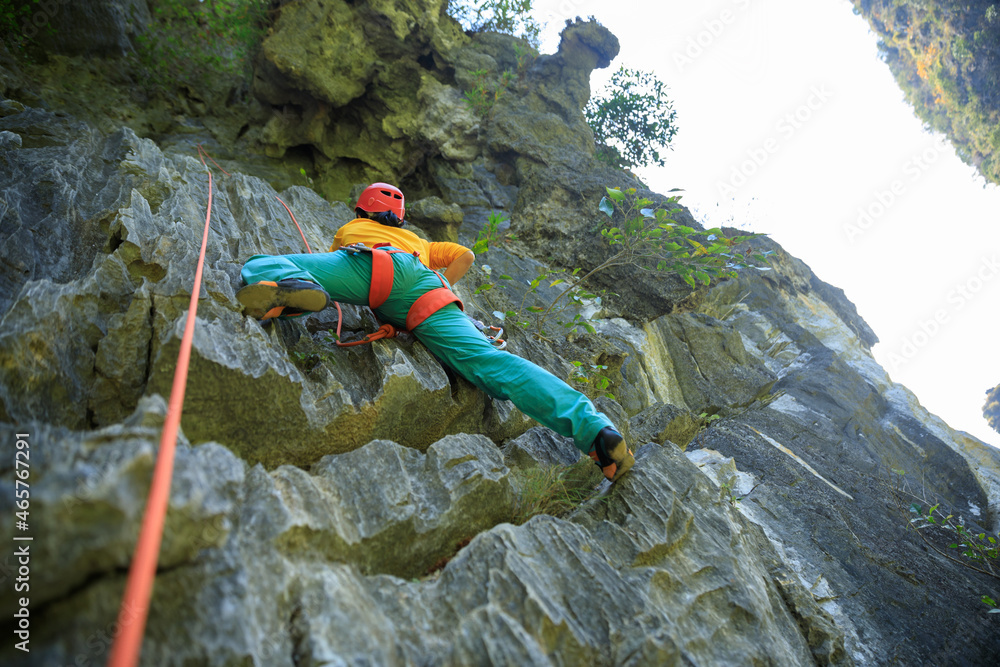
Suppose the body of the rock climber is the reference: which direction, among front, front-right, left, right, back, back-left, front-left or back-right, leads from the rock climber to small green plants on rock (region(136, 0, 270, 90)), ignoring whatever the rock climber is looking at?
front-left

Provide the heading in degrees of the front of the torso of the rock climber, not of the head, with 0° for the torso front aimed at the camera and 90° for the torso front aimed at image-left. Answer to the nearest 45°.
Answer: approximately 180°

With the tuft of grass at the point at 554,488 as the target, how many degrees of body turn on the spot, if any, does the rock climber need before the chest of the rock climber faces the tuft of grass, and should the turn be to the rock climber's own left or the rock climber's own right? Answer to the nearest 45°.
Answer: approximately 90° to the rock climber's own right

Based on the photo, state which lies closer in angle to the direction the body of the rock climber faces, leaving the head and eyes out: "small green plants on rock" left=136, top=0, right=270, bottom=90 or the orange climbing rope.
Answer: the small green plants on rock

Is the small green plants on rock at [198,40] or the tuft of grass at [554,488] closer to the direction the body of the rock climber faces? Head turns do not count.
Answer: the small green plants on rock

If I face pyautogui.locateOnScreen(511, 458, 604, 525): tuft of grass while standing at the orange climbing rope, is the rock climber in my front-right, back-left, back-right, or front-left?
front-left
